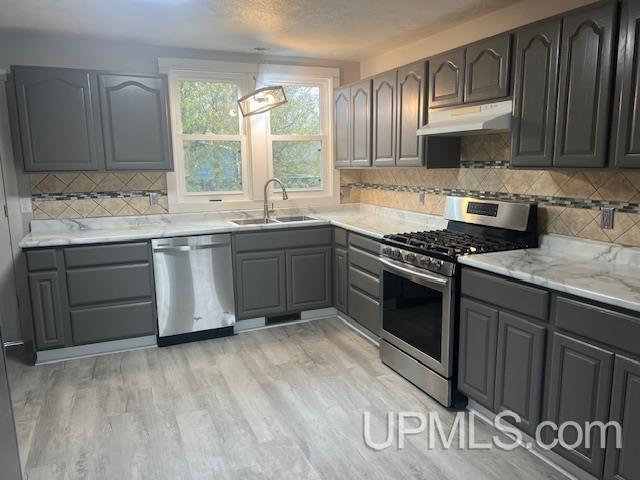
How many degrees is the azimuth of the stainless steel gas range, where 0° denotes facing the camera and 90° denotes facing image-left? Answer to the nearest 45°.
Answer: approximately 45°

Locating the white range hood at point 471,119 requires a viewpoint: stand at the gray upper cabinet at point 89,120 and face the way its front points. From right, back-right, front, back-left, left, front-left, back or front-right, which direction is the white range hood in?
front-left

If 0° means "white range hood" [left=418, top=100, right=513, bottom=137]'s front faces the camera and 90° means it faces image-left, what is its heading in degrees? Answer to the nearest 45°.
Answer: approximately 45°

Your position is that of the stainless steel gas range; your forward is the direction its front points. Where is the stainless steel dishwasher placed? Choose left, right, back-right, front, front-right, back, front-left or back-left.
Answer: front-right

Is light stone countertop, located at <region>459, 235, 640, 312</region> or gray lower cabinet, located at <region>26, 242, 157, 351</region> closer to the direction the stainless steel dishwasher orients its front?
the light stone countertop

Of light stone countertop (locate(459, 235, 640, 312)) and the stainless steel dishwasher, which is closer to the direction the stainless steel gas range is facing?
the stainless steel dishwasher

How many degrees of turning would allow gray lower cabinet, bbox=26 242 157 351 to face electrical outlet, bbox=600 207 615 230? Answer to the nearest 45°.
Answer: approximately 45° to its left

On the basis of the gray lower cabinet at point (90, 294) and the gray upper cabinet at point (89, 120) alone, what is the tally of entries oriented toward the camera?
2
